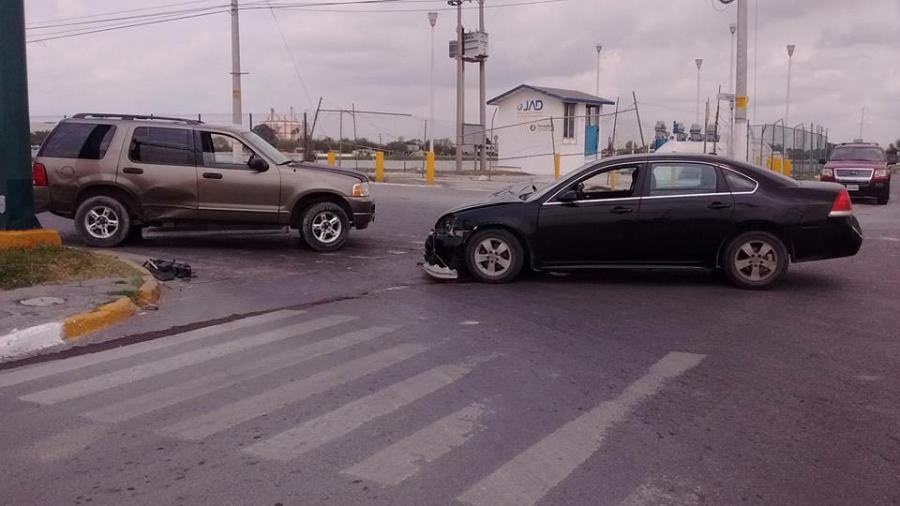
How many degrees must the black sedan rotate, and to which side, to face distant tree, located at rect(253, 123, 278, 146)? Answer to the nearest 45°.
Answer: approximately 45° to its right

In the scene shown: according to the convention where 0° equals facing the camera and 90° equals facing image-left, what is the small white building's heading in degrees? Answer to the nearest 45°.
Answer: approximately 315°

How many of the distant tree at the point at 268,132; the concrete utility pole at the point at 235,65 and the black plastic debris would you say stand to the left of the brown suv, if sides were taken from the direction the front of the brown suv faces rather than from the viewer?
2

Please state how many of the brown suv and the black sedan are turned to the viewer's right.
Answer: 1

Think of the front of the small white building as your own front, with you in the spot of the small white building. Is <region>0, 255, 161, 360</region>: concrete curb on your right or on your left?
on your right

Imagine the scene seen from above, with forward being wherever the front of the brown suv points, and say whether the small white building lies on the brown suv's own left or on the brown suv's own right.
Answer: on the brown suv's own left

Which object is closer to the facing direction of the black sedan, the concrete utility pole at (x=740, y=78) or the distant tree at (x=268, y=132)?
the distant tree

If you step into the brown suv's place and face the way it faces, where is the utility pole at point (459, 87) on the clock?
The utility pole is roughly at 10 o'clock from the brown suv.

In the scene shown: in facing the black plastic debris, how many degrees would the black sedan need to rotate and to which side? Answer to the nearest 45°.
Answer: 0° — it already faces it

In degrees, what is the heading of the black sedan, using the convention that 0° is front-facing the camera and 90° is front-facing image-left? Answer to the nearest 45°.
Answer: approximately 90°

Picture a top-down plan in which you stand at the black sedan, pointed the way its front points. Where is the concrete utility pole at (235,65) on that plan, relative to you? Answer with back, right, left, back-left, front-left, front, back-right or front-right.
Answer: front-right

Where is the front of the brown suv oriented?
to the viewer's right
